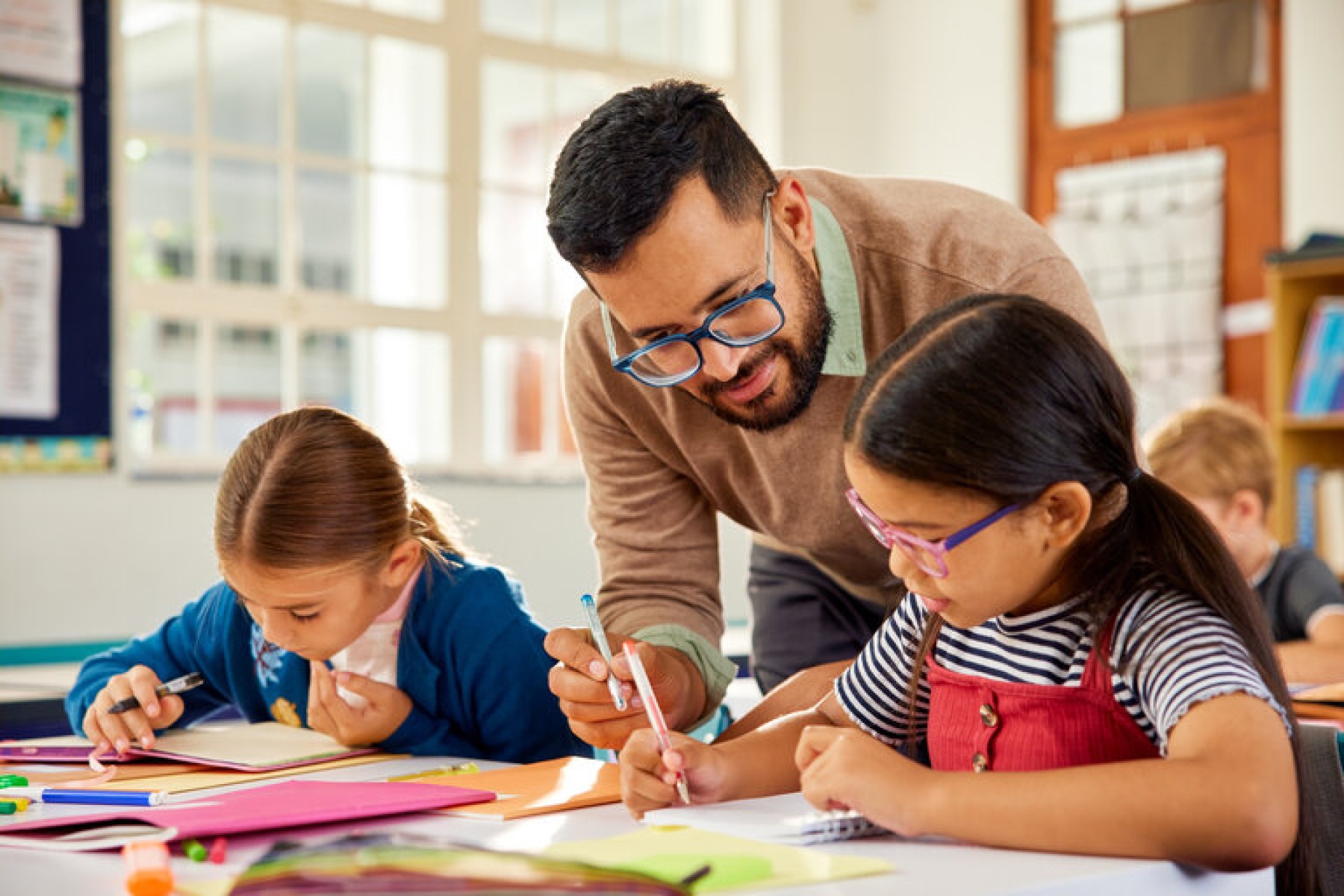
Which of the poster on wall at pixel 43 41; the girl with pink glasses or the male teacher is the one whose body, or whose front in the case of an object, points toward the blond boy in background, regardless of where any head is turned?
the poster on wall

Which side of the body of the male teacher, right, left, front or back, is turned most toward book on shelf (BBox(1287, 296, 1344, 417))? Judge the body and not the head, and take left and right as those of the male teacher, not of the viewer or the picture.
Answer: back

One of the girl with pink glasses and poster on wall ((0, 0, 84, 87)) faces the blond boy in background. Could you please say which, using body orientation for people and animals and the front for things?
the poster on wall

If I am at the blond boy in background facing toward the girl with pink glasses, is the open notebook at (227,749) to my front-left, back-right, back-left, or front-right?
front-right

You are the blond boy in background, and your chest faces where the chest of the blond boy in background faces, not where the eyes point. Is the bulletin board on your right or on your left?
on your right

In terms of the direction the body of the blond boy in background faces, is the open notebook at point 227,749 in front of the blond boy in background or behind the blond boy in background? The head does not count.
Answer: in front

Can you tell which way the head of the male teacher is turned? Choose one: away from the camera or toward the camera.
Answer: toward the camera

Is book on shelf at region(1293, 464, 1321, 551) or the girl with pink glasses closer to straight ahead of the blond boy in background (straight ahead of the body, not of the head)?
the girl with pink glasses

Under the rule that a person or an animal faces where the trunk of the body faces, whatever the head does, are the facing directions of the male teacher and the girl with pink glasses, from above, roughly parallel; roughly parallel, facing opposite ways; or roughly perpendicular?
roughly parallel

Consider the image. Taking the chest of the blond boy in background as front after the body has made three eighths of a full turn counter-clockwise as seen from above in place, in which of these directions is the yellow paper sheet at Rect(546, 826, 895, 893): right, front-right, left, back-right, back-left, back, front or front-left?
right

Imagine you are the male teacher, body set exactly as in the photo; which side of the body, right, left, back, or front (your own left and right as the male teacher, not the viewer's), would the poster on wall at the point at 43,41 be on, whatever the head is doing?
right

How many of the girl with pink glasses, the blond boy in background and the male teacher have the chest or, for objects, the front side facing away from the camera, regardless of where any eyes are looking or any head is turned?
0

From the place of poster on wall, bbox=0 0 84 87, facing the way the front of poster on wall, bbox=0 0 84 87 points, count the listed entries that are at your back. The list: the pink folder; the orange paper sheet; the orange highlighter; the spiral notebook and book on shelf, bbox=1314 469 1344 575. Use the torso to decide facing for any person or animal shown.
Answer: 0

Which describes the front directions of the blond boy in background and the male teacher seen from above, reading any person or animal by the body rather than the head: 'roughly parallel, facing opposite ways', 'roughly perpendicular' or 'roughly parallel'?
roughly parallel

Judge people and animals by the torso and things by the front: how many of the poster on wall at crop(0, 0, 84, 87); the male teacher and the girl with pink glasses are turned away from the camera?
0

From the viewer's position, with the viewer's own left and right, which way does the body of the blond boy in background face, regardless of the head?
facing the viewer and to the left of the viewer

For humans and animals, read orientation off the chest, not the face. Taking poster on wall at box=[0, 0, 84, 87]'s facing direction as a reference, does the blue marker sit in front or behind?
in front

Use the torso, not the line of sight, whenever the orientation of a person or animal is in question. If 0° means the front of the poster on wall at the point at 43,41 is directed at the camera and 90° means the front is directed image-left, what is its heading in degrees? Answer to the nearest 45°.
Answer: approximately 315°
